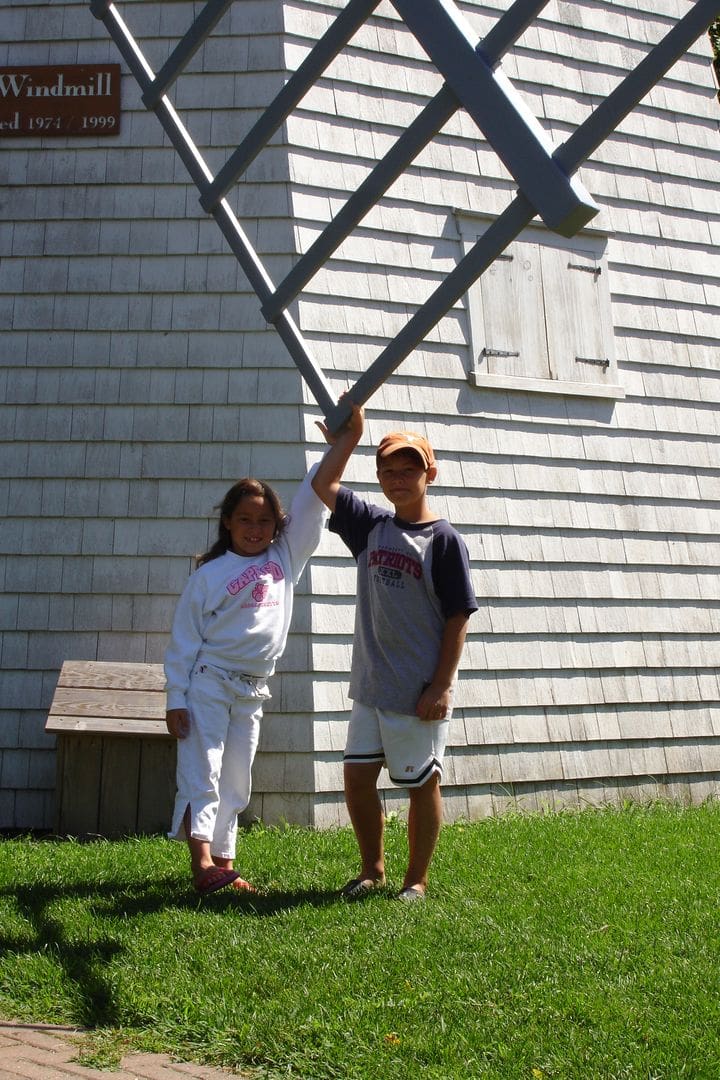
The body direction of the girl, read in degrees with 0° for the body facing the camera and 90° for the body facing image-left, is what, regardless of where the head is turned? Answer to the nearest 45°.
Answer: approximately 315°

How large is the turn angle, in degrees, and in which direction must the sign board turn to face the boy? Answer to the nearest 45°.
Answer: approximately 45° to its left

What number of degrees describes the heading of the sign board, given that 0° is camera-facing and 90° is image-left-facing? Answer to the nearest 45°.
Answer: approximately 0°
